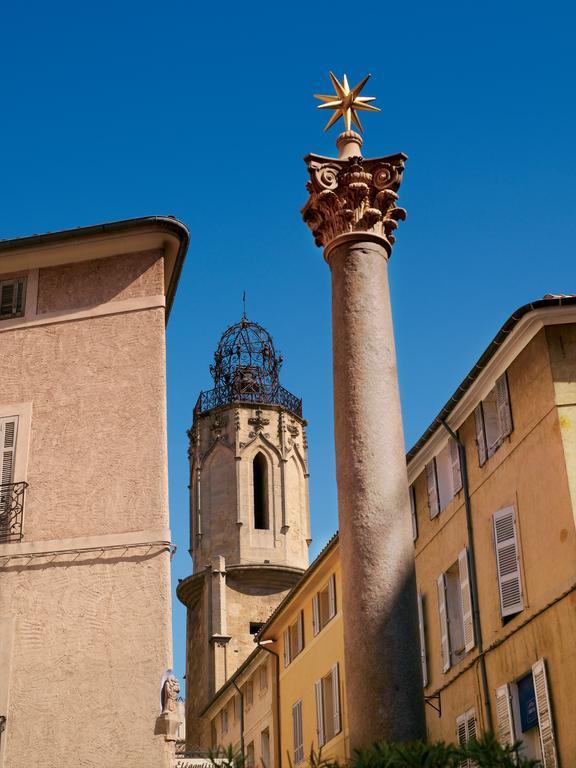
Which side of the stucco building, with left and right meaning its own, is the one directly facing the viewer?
front

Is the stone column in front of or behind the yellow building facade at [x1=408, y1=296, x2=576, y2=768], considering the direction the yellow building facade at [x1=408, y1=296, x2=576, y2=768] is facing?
in front

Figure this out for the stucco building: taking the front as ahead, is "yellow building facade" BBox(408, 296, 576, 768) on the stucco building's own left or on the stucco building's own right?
on the stucco building's own left

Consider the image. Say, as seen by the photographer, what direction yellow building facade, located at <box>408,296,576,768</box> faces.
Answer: facing the viewer and to the left of the viewer

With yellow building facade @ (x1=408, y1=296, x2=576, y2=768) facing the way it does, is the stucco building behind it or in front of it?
in front

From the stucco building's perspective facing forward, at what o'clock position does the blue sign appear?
The blue sign is roughly at 8 o'clock from the stucco building.

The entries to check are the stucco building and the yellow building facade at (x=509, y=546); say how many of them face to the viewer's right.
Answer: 0

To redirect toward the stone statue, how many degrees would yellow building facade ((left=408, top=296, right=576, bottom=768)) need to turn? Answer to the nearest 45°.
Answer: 0° — it already faces it

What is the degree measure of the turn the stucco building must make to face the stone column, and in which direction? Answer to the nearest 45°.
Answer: approximately 45° to its left
